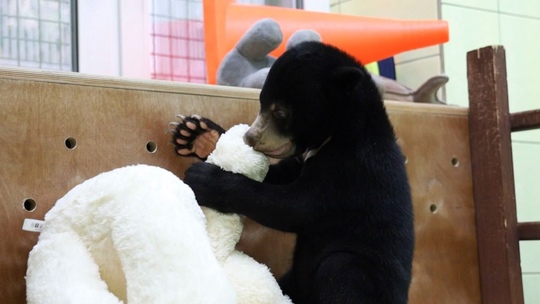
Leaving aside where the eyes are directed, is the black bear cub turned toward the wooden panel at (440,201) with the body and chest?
no

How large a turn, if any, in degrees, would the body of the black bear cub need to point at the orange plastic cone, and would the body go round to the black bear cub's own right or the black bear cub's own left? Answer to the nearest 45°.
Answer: approximately 90° to the black bear cub's own right

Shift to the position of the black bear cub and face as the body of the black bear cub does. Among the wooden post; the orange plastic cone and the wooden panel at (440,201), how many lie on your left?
0

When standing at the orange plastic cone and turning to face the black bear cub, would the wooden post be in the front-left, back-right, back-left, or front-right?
front-left

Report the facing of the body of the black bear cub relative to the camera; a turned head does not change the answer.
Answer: to the viewer's left

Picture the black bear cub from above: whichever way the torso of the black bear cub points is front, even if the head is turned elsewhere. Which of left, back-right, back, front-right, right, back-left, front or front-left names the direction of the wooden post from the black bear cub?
back-right

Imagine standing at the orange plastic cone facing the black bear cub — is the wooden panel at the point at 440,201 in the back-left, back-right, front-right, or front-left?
front-left
